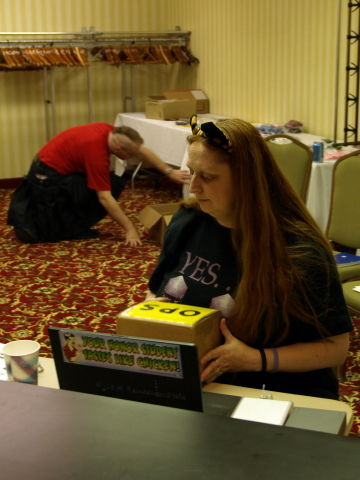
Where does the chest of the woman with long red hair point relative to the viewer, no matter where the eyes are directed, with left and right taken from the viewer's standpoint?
facing the viewer and to the left of the viewer

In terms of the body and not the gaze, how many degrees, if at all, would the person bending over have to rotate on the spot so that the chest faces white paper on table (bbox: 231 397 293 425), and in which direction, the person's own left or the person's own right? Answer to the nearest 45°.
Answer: approximately 90° to the person's own right

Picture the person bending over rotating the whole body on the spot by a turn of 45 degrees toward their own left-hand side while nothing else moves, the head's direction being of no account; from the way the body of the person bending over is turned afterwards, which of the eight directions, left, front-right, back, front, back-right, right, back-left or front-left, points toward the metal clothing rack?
front-left

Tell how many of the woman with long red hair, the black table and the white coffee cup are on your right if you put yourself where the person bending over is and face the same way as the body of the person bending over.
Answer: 3

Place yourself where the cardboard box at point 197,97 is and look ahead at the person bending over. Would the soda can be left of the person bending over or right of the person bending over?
left

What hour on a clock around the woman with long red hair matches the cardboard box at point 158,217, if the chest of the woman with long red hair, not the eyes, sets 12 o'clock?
The cardboard box is roughly at 4 o'clock from the woman with long red hair.

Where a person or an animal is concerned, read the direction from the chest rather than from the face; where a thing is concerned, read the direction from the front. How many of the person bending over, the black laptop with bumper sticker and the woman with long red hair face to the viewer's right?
1

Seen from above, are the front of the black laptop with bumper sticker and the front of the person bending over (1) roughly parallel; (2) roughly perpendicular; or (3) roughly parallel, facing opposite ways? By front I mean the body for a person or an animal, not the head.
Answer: roughly perpendicular

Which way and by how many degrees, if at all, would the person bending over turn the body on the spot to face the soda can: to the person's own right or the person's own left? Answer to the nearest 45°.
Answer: approximately 45° to the person's own right

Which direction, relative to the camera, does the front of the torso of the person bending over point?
to the viewer's right
